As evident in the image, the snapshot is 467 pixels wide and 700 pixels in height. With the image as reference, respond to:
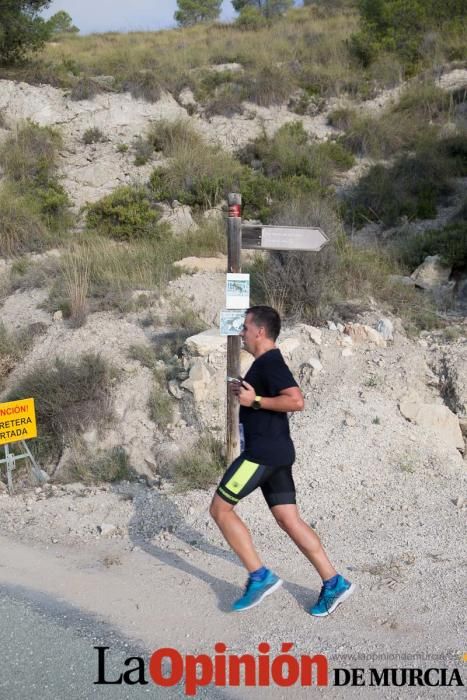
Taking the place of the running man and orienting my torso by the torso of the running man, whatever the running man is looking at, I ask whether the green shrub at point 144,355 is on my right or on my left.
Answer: on my right

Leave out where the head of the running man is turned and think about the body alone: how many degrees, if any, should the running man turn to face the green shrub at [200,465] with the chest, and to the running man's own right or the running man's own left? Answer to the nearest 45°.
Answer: approximately 90° to the running man's own right

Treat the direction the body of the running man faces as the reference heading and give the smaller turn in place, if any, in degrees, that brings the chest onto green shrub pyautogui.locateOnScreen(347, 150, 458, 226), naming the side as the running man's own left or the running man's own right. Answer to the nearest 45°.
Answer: approximately 90° to the running man's own right

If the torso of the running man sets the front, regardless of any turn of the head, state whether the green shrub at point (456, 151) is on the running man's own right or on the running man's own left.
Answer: on the running man's own right

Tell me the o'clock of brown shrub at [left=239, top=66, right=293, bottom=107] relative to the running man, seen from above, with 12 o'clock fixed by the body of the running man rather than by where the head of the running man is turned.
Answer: The brown shrub is roughly at 3 o'clock from the running man.

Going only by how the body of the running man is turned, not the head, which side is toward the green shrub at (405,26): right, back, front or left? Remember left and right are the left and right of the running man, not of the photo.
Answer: right

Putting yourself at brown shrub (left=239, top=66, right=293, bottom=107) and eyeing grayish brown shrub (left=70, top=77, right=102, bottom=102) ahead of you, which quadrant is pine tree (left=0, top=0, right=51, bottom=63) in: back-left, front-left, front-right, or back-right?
front-right

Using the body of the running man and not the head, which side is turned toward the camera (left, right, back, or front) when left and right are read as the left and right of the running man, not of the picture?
left
